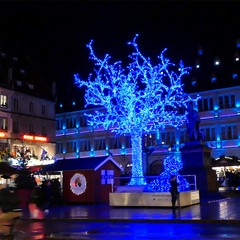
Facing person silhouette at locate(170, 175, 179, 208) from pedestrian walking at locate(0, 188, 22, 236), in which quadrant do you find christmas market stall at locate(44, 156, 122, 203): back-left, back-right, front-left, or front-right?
front-left

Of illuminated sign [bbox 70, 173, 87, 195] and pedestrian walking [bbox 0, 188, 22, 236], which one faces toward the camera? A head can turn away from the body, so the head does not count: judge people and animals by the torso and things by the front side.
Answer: the illuminated sign

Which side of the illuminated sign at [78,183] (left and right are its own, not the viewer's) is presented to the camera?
front

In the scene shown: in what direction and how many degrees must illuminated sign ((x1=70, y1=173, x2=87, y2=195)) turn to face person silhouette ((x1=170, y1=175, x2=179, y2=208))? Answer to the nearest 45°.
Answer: approximately 45° to its left
